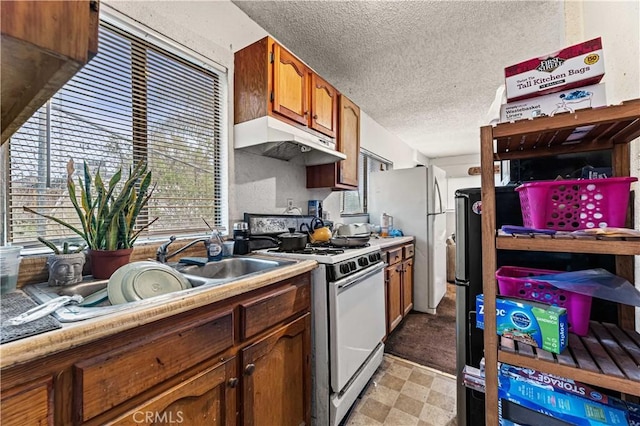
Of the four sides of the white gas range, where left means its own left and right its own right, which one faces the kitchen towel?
right

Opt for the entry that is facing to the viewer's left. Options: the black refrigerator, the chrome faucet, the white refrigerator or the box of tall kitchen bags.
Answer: the black refrigerator

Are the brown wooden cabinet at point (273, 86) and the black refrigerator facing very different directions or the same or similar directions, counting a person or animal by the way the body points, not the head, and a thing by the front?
very different directions

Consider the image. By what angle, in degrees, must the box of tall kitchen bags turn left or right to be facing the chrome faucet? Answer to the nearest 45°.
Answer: approximately 45° to its right

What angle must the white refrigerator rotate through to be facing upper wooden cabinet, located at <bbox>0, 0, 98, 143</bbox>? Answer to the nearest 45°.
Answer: approximately 90° to its right

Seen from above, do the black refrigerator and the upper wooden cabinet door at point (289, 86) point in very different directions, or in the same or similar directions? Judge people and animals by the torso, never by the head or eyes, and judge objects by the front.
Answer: very different directions

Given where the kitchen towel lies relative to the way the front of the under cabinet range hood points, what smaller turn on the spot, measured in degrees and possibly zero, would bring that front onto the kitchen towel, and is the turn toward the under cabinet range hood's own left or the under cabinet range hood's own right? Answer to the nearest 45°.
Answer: approximately 90° to the under cabinet range hood's own right
